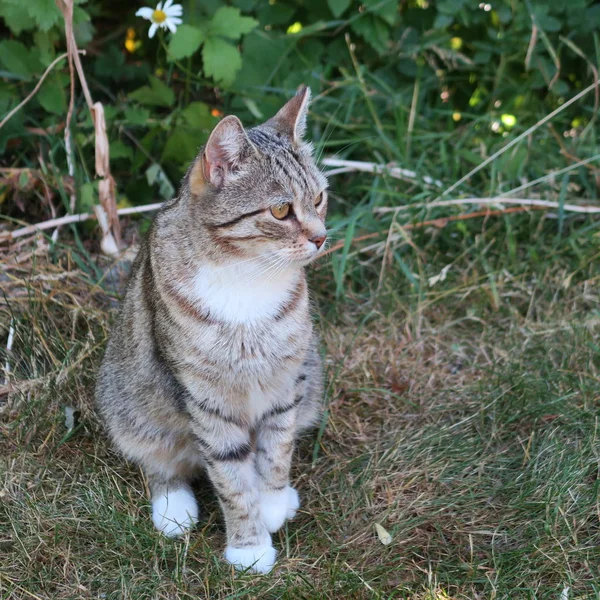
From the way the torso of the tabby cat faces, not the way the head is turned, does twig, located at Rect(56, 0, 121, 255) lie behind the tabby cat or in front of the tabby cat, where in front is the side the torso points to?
behind

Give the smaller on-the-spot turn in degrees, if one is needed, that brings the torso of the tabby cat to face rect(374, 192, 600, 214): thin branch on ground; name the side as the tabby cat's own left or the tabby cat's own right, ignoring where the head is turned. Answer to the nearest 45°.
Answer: approximately 90° to the tabby cat's own left

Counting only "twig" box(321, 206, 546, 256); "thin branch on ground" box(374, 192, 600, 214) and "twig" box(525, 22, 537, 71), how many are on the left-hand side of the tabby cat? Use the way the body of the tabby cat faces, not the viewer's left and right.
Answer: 3

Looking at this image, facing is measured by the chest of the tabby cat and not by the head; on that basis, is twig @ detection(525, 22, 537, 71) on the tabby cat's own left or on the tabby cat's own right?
on the tabby cat's own left

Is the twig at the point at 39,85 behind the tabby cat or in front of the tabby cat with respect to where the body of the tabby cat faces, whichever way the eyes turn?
behind

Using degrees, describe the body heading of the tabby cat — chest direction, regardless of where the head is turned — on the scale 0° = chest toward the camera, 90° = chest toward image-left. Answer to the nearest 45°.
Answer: approximately 315°

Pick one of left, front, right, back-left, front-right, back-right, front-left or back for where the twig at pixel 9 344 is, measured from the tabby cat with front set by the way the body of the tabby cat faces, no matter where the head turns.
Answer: back

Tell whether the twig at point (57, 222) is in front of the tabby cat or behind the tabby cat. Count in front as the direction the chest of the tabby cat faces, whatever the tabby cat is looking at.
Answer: behind

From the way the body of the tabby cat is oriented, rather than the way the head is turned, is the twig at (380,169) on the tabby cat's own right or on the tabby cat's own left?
on the tabby cat's own left

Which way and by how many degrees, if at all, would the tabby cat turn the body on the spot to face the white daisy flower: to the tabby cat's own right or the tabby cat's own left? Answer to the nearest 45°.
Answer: approximately 135° to the tabby cat's own left
